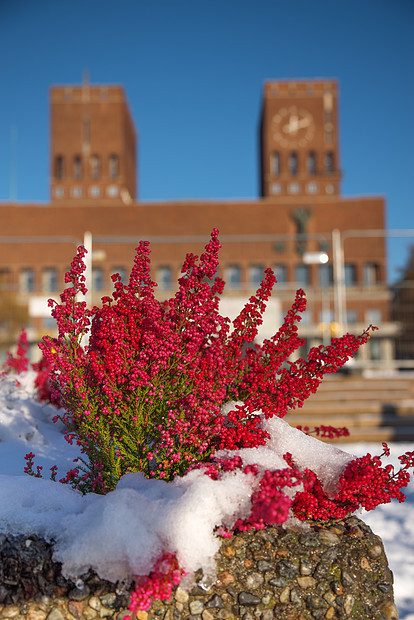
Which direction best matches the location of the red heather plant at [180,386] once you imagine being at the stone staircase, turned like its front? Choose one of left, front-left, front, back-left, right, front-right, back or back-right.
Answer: front

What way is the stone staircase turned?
toward the camera

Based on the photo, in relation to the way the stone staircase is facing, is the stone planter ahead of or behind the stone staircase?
ahead
